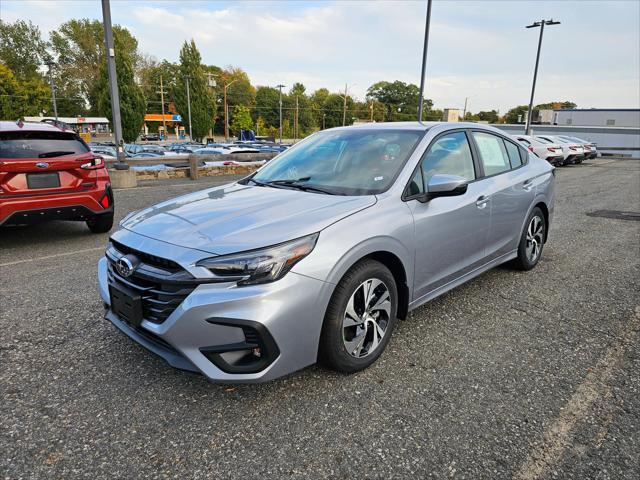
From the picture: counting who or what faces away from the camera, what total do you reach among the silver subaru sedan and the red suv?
1

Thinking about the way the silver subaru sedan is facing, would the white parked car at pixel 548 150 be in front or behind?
behind

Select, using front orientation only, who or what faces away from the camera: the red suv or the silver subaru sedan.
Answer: the red suv

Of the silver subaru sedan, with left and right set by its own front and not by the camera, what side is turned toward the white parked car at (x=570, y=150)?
back

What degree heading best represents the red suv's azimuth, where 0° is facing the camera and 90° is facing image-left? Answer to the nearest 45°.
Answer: approximately 180°

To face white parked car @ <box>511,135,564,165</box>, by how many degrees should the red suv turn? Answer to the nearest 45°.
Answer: approximately 90° to its right

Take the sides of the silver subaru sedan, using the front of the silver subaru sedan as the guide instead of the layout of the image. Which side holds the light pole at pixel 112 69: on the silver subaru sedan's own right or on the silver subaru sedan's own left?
on the silver subaru sedan's own right

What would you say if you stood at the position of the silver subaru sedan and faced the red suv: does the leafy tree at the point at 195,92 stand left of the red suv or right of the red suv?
right

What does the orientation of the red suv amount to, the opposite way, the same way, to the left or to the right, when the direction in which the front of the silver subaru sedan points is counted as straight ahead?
to the right

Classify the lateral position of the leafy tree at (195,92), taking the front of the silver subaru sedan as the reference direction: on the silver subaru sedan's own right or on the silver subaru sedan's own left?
on the silver subaru sedan's own right
